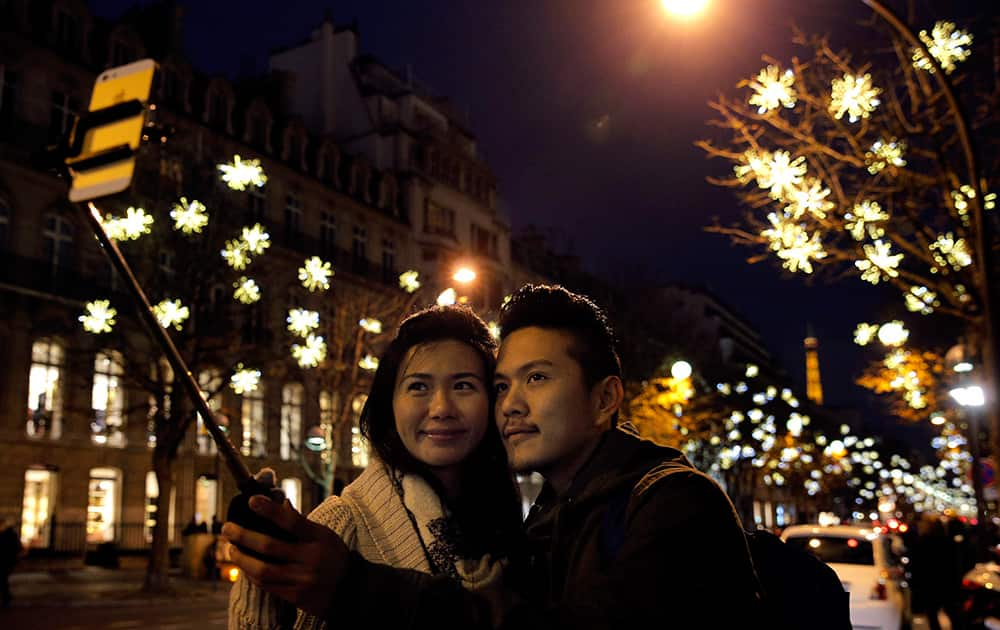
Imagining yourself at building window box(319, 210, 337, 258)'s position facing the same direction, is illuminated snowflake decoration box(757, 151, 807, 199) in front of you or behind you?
in front

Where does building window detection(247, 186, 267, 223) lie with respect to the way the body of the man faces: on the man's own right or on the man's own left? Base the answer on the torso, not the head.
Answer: on the man's own right

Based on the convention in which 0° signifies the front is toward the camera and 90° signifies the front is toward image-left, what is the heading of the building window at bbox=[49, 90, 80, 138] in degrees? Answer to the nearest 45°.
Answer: approximately 315°

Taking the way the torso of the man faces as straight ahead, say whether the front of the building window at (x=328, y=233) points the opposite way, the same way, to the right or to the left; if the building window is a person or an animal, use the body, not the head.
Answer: to the left

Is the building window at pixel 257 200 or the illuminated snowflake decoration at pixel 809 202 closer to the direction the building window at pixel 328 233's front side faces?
the illuminated snowflake decoration

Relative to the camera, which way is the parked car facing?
away from the camera

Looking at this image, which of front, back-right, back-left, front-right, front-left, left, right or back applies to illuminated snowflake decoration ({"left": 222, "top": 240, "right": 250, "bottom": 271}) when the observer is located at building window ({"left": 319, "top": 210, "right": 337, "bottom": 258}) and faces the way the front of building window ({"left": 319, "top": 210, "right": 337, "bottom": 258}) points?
front-right

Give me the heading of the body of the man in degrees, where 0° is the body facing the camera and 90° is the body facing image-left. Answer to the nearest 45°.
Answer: approximately 45°

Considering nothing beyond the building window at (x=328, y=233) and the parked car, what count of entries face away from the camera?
1

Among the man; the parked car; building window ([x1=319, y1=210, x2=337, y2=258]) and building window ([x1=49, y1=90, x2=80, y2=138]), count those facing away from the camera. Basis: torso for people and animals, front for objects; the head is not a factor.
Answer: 1

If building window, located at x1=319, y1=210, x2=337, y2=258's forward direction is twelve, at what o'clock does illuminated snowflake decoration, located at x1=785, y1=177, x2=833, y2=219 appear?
The illuminated snowflake decoration is roughly at 1 o'clock from the building window.

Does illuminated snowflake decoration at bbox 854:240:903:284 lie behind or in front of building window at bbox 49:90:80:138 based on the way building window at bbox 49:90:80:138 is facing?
in front
